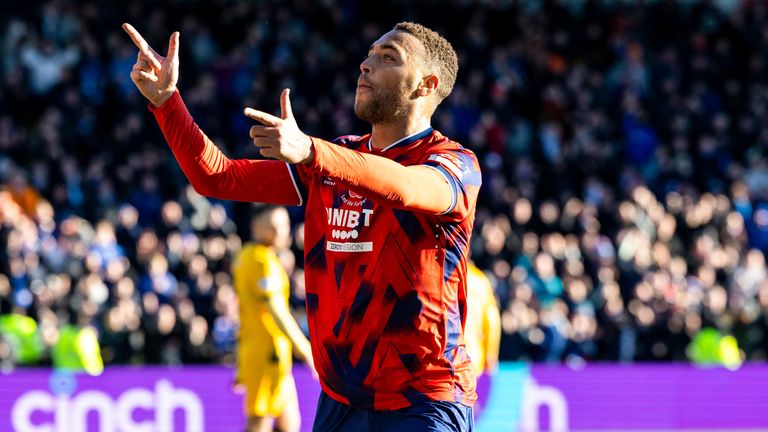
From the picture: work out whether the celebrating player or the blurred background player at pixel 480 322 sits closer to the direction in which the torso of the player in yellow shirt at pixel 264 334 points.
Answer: the blurred background player

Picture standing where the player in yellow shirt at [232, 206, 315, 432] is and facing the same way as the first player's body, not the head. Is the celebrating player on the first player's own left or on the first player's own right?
on the first player's own right

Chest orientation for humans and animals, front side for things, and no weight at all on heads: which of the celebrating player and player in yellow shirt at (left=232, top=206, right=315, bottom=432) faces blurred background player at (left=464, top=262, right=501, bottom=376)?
the player in yellow shirt

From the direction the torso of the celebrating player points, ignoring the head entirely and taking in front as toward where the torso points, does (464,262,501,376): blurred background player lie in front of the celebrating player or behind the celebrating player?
behind
